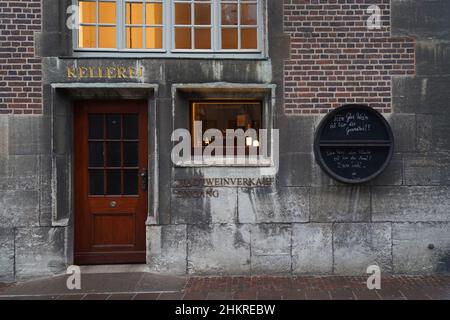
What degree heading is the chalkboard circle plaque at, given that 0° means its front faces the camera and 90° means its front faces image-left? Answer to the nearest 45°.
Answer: approximately 0°

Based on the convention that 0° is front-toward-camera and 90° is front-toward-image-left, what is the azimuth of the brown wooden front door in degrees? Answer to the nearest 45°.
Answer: approximately 0°

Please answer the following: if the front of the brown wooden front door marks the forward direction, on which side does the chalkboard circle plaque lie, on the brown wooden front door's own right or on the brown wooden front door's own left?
on the brown wooden front door's own left

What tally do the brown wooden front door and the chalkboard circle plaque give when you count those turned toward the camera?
2

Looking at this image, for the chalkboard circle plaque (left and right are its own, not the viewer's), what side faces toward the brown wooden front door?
right
